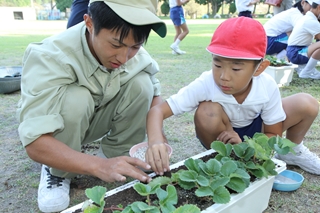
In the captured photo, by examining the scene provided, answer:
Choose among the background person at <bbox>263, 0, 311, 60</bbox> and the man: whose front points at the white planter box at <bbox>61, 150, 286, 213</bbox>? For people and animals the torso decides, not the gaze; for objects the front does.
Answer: the man

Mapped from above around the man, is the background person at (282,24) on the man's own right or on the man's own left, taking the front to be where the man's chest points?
on the man's own left

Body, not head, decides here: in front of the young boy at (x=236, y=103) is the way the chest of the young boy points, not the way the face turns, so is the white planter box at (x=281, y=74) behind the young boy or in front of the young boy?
behind

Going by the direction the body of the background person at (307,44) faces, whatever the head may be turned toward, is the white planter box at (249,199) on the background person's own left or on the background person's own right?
on the background person's own right

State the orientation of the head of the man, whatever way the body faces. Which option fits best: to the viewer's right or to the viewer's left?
to the viewer's right

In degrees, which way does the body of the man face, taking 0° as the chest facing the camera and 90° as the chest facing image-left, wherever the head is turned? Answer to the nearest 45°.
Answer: approximately 315°

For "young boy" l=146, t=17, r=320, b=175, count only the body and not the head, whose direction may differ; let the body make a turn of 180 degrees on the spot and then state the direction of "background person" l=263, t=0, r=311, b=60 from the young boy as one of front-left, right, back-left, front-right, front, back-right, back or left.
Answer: front

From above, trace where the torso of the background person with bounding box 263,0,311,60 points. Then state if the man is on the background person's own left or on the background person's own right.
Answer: on the background person's own right

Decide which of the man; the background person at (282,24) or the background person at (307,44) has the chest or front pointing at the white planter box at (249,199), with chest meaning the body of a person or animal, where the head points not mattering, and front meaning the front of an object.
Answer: the man

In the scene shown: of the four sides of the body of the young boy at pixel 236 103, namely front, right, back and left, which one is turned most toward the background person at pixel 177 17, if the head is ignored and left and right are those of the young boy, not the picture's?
back
